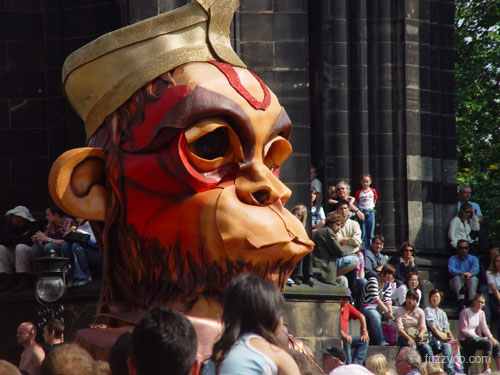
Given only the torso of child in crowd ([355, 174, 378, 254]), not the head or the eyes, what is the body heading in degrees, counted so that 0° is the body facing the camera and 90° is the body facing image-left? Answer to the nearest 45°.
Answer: approximately 0°

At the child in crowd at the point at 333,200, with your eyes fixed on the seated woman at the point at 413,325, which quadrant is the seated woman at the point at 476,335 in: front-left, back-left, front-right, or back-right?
front-left

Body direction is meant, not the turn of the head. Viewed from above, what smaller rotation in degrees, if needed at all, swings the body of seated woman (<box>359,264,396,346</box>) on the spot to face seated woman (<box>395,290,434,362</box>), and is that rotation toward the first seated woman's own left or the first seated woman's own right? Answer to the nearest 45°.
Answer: approximately 90° to the first seated woman's own left

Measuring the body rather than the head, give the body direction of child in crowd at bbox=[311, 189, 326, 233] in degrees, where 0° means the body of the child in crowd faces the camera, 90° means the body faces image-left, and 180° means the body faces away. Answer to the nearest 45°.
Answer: approximately 45°

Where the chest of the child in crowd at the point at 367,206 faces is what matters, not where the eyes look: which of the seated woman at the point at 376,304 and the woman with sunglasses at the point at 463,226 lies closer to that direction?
the seated woman

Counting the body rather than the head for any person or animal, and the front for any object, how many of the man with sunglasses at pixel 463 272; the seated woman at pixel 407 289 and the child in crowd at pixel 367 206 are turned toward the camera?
3

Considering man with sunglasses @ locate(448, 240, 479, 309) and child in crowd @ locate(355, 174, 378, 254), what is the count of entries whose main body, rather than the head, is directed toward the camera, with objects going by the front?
2

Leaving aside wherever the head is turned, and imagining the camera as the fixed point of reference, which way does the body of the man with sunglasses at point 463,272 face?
toward the camera

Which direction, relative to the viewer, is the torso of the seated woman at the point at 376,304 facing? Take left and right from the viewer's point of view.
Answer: facing the viewer and to the right of the viewer

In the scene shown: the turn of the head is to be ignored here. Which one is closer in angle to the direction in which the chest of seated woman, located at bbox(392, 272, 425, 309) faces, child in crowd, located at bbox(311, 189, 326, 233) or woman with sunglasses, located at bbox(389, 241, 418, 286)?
the child in crowd

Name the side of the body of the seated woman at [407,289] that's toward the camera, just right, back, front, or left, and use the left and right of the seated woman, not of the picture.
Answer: front
